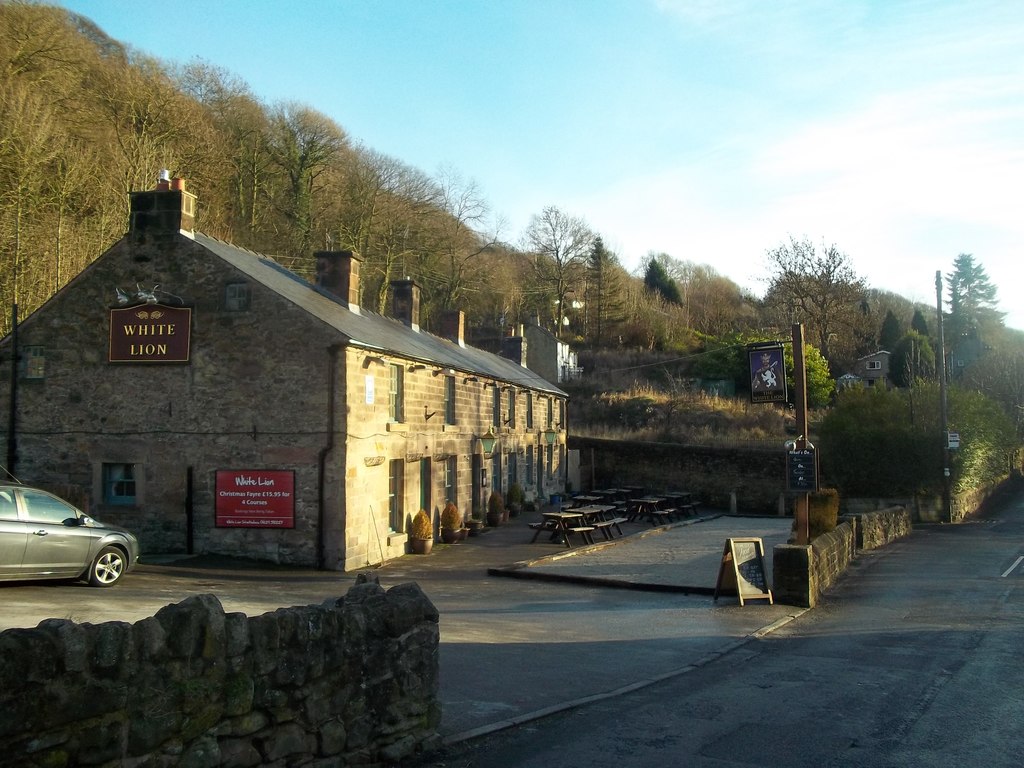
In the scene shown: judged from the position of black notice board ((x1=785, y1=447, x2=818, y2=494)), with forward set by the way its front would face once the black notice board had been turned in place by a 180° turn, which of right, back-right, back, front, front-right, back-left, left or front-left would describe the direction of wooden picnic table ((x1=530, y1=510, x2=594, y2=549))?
front-left

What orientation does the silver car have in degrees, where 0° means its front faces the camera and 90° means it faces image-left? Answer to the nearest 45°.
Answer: approximately 270°

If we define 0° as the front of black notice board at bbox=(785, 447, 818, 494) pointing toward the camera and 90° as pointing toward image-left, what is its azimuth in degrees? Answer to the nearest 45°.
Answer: approximately 0°

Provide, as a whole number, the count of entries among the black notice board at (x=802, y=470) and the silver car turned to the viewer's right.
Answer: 1

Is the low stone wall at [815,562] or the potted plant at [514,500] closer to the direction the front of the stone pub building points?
the low stone wall

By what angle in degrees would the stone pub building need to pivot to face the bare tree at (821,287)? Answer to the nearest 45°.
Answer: approximately 90° to its left

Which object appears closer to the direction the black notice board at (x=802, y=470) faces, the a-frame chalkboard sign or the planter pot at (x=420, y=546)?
the a-frame chalkboard sign

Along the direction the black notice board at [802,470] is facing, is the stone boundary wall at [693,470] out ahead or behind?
behind

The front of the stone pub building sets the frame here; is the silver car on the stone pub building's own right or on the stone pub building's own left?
on the stone pub building's own right
